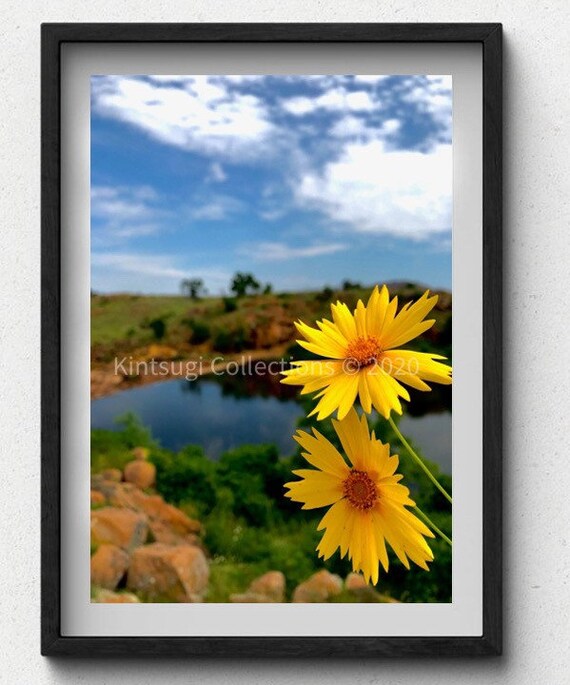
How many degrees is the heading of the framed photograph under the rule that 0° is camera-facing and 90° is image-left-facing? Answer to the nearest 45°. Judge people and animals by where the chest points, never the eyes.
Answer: approximately 0°
